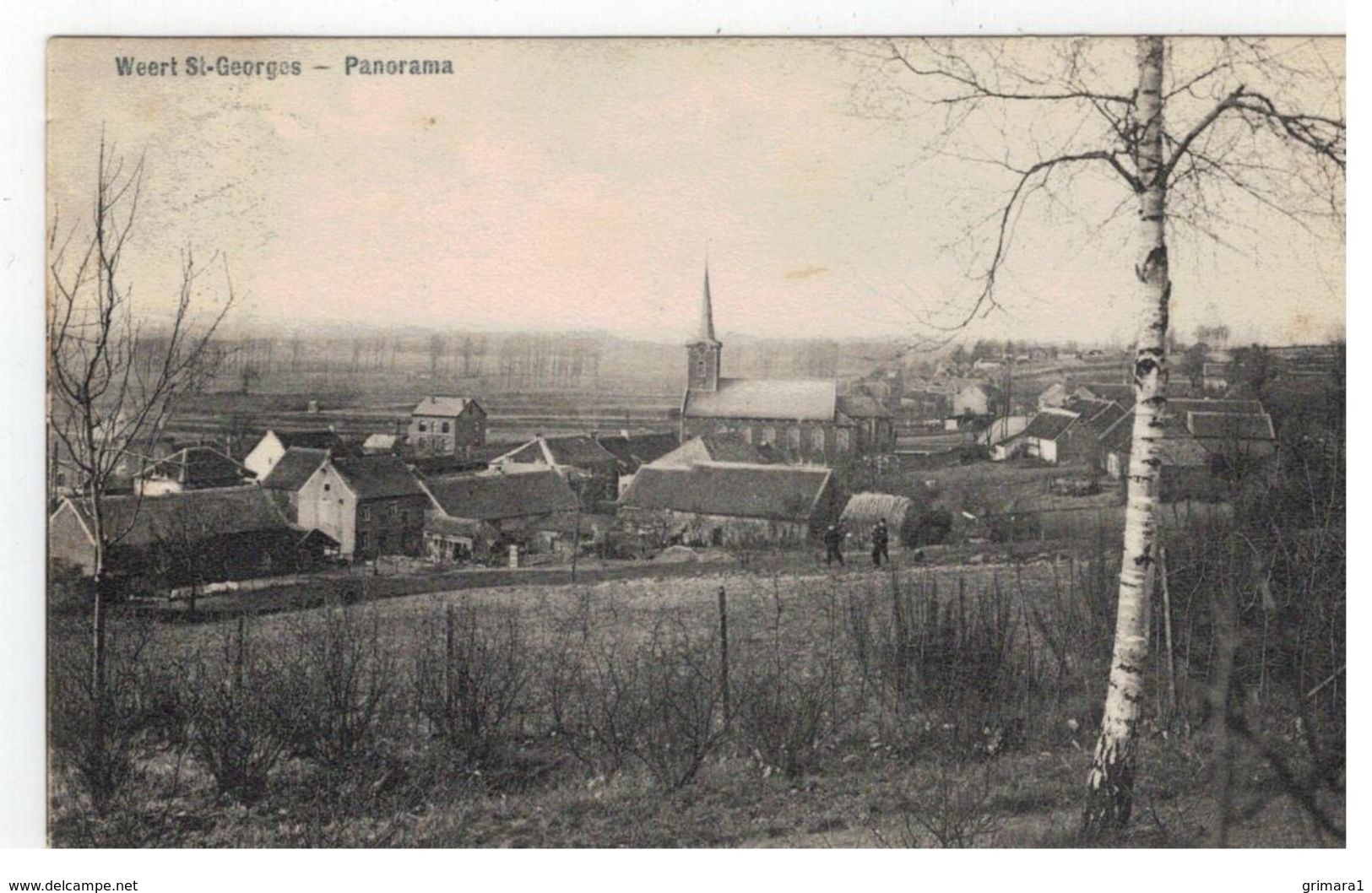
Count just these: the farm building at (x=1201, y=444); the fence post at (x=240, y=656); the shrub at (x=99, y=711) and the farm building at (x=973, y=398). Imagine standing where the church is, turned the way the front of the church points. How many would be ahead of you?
2

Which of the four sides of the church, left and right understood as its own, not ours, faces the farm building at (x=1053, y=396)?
back

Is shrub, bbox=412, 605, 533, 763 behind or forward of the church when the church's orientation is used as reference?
forward

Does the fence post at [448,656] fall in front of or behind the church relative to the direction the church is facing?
in front

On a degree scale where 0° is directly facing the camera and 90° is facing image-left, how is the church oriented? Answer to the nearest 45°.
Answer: approximately 90°

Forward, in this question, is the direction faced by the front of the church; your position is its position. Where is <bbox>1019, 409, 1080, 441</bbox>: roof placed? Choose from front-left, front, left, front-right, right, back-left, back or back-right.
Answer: back
